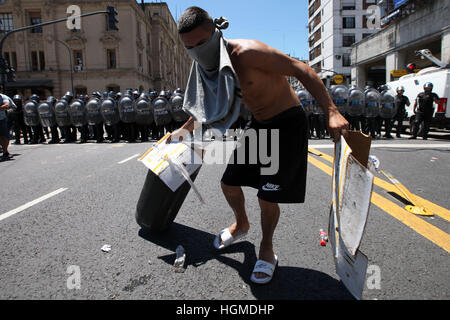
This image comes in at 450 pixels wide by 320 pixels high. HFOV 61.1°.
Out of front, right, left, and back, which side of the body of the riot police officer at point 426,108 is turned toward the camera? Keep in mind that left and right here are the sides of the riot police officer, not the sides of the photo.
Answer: front

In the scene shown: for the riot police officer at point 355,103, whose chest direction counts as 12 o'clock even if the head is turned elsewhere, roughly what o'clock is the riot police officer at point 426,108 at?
the riot police officer at point 426,108 is roughly at 9 o'clock from the riot police officer at point 355,103.

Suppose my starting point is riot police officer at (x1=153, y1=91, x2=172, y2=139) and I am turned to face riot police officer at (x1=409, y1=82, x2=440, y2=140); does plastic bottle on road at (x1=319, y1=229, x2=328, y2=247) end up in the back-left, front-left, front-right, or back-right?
front-right

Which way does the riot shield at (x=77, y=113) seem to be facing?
toward the camera

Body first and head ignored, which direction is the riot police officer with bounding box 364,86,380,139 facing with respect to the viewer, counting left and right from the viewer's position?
facing the viewer

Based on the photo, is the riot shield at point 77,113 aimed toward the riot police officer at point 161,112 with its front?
no

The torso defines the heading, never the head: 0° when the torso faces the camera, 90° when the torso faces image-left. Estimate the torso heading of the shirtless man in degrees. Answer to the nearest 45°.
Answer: approximately 45°

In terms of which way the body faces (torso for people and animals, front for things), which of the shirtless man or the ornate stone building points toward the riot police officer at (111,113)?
the ornate stone building

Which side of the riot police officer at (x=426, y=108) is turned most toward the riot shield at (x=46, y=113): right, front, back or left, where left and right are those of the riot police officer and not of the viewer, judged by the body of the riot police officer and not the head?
right

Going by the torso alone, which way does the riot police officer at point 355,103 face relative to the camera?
toward the camera

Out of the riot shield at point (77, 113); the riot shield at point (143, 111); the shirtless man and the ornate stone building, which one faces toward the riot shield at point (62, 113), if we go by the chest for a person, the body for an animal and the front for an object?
the ornate stone building

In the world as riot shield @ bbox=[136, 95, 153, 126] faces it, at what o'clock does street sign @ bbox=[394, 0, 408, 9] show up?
The street sign is roughly at 8 o'clock from the riot shield.

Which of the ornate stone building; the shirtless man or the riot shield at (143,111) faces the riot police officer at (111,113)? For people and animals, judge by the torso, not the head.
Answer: the ornate stone building

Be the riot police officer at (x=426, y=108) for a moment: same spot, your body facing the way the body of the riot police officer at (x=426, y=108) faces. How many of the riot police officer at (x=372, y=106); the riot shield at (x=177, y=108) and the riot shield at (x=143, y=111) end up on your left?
0
